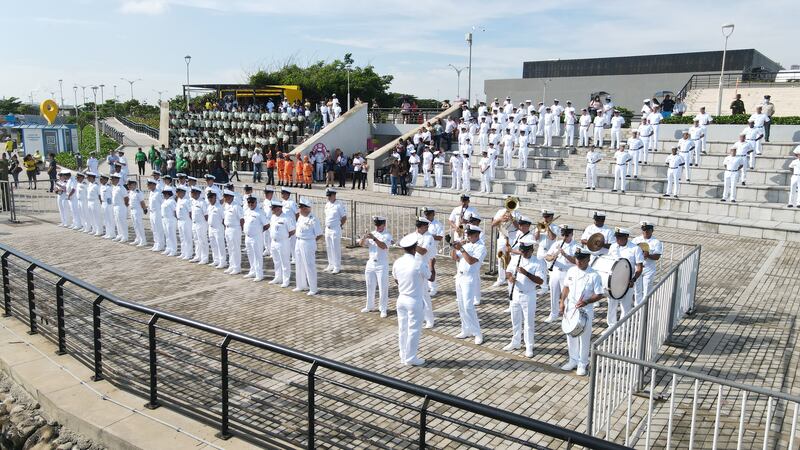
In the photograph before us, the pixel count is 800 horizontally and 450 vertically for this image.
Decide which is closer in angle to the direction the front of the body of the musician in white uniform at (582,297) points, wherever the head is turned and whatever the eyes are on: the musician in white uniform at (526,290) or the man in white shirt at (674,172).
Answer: the musician in white uniform

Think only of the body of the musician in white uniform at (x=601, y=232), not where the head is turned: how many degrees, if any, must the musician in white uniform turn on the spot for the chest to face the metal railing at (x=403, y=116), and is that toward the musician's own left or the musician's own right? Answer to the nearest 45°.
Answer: approximately 90° to the musician's own right

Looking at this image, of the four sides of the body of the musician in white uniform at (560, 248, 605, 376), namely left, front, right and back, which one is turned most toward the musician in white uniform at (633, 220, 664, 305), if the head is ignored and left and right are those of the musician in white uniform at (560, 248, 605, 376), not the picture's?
back

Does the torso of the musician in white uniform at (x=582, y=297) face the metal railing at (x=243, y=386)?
yes

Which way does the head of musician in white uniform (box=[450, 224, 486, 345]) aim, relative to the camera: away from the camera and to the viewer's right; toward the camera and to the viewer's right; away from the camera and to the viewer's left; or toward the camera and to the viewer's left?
toward the camera and to the viewer's left

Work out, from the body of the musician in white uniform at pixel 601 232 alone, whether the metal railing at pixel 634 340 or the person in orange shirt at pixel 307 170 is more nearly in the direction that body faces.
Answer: the metal railing

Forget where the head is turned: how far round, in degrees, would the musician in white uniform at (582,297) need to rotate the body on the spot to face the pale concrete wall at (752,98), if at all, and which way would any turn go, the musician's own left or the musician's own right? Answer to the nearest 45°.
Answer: approximately 135° to the musician's own right

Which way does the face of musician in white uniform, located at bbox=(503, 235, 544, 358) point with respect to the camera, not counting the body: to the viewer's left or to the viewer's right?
to the viewer's left

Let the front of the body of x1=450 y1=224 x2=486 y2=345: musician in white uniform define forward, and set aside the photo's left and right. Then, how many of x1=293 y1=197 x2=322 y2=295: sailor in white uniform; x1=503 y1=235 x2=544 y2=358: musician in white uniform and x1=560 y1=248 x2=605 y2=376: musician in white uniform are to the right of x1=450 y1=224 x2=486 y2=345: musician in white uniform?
1

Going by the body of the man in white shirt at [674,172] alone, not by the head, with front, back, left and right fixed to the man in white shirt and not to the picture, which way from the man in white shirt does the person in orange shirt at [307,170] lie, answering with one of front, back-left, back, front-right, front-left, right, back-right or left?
front-right

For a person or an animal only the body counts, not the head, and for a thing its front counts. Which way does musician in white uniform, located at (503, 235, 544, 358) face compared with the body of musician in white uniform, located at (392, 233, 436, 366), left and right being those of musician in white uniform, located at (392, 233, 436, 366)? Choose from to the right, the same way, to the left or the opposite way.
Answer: the opposite way

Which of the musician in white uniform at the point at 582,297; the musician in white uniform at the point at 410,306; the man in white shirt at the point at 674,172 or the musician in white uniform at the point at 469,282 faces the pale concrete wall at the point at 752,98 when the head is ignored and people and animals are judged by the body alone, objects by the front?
the musician in white uniform at the point at 410,306

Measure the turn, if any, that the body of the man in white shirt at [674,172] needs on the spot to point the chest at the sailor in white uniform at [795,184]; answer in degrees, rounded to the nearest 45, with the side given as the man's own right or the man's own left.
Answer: approximately 135° to the man's own left

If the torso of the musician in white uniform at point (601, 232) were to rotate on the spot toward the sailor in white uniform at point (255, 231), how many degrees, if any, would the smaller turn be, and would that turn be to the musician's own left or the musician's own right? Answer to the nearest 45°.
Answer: approximately 45° to the musician's own right

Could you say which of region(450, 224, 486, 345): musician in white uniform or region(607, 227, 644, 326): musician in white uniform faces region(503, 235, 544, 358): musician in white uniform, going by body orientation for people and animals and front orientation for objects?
region(607, 227, 644, 326): musician in white uniform

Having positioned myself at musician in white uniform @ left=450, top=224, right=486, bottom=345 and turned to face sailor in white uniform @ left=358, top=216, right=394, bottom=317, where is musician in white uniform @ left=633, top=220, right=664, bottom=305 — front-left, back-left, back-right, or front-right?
back-right

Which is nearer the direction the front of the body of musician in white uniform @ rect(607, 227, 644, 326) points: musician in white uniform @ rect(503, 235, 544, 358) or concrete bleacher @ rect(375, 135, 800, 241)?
the musician in white uniform
